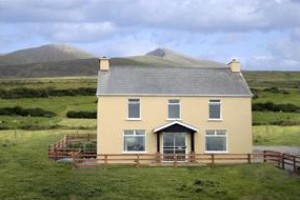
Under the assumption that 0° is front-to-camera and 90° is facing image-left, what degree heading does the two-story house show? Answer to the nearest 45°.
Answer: approximately 0°
